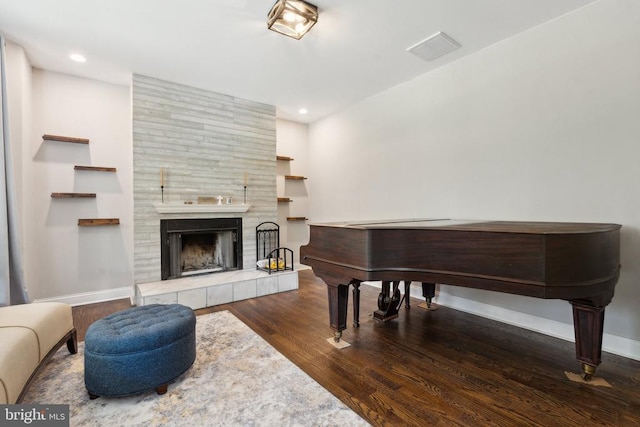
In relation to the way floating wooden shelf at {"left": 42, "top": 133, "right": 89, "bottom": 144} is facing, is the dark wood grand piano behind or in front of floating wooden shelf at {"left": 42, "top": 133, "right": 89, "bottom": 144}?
in front

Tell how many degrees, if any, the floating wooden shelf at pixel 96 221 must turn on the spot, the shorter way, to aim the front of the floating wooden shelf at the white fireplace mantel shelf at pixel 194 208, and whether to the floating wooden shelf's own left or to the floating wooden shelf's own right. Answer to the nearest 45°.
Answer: approximately 45° to the floating wooden shelf's own left

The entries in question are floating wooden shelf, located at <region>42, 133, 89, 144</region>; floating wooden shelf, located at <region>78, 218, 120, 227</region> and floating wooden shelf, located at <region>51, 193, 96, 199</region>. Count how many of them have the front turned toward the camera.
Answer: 3

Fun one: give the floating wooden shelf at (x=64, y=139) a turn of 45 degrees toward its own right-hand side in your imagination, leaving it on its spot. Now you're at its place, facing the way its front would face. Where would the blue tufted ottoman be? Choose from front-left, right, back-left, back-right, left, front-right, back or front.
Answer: front-left

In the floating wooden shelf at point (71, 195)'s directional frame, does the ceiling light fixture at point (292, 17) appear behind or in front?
in front

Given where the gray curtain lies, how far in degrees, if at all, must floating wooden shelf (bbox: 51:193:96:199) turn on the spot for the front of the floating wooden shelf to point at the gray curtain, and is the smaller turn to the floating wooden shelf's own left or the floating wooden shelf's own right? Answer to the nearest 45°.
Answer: approximately 45° to the floating wooden shelf's own right

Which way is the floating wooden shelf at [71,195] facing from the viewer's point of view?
toward the camera

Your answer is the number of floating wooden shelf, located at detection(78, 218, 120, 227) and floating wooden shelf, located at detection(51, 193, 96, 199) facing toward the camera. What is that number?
2

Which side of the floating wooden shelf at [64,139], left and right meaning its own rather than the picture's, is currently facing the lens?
front
